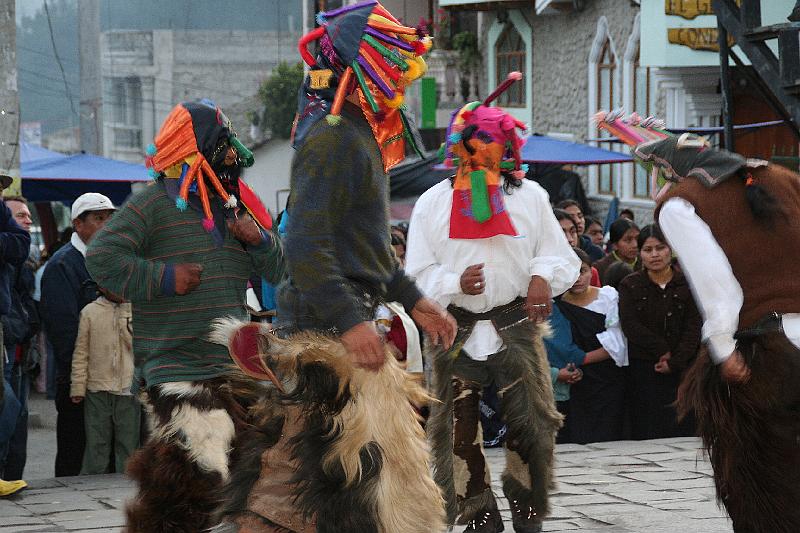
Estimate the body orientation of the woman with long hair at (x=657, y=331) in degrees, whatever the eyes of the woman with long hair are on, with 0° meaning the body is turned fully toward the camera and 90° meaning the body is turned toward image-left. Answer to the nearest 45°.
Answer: approximately 0°

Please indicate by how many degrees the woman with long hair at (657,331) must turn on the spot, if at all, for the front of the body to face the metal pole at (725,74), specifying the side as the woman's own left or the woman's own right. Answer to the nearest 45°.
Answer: approximately 180°

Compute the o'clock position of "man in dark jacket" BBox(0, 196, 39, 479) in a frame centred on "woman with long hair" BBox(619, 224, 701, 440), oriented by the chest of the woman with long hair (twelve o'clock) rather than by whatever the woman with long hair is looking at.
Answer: The man in dark jacket is roughly at 2 o'clock from the woman with long hair.

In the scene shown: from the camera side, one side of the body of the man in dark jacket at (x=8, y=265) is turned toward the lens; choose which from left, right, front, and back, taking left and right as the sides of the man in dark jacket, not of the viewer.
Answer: right

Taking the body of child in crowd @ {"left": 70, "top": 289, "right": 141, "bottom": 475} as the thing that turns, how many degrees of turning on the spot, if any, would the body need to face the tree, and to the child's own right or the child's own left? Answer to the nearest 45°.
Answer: approximately 135° to the child's own left

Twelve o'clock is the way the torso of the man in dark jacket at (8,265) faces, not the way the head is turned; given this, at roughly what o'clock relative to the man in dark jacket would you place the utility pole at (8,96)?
The utility pole is roughly at 9 o'clock from the man in dark jacket.

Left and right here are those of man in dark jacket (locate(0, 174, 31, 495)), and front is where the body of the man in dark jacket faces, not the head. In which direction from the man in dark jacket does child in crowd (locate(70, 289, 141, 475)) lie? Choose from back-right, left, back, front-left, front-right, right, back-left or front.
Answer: front-left

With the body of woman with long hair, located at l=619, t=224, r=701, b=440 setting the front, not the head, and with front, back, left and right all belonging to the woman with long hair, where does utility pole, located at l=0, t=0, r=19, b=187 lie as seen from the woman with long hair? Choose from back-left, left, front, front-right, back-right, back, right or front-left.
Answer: right

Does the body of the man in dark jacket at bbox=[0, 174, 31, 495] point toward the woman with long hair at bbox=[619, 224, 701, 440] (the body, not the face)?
yes

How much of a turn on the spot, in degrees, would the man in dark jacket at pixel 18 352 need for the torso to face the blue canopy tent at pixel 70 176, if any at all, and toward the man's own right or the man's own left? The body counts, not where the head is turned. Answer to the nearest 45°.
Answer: approximately 135° to the man's own left

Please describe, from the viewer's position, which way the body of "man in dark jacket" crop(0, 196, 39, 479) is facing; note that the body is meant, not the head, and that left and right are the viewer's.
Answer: facing the viewer and to the right of the viewer

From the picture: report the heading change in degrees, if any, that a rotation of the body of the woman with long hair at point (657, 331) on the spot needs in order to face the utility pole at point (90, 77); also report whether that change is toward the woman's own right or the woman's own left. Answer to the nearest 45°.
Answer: approximately 135° to the woman's own right

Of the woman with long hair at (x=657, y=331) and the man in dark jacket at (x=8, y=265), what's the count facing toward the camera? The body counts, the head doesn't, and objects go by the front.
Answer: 1

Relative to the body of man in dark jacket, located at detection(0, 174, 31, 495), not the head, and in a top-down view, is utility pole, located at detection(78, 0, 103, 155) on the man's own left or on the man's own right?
on the man's own left

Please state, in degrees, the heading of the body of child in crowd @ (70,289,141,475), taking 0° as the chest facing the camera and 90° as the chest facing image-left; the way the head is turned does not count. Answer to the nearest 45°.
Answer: approximately 315°
